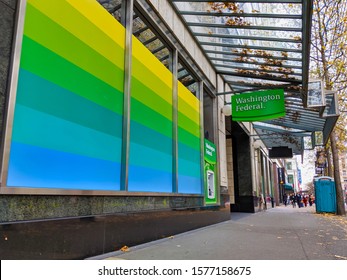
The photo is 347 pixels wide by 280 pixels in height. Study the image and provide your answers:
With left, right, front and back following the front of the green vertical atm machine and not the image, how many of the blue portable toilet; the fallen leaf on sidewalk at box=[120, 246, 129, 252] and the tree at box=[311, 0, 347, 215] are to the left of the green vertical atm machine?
2

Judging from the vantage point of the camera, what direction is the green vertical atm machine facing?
facing the viewer and to the right of the viewer

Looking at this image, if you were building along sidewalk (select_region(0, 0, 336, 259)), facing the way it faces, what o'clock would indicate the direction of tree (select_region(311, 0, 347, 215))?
The tree is roughly at 9 o'clock from the building along sidewalk.

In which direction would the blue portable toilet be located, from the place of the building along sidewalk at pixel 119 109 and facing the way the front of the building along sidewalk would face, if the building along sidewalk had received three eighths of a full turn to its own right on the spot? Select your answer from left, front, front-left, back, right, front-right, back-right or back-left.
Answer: back-right

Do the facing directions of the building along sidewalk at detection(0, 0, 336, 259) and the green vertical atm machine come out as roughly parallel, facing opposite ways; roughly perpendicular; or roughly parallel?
roughly parallel

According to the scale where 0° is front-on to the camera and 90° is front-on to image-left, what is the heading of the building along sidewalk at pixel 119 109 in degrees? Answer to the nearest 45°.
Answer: approximately 315°

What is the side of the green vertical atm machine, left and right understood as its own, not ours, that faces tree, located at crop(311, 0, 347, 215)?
left

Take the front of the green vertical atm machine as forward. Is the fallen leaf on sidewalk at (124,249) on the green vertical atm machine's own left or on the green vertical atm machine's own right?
on the green vertical atm machine's own right
